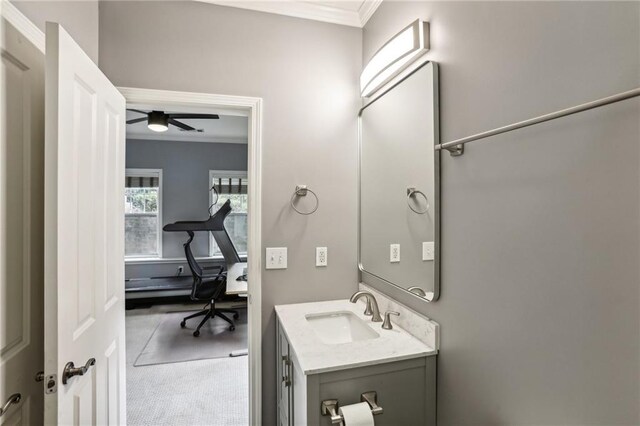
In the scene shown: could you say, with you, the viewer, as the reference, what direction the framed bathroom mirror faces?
facing the viewer and to the left of the viewer

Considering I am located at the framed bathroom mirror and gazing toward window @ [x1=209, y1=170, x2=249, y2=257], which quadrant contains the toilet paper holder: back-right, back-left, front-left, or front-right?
back-left

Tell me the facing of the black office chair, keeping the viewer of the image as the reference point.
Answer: facing to the right of the viewer

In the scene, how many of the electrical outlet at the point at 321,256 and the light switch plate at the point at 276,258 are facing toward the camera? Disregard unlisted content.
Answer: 2

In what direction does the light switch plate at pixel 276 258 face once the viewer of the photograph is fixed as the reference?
facing the viewer

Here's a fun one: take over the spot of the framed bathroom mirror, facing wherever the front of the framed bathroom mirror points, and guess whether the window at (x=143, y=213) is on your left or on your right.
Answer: on your right

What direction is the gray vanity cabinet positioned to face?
to the viewer's left

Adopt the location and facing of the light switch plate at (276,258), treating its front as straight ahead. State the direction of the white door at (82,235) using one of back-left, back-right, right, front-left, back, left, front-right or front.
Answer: front-right

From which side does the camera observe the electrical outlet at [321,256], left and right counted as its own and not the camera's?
front

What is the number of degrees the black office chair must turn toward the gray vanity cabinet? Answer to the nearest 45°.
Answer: approximately 90° to its right

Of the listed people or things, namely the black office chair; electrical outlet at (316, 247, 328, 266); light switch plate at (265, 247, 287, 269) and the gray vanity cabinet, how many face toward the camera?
2

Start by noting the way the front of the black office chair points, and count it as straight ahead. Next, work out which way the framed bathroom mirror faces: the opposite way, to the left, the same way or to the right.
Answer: the opposite way

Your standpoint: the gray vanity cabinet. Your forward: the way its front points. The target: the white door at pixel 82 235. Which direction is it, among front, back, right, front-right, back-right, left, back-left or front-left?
front

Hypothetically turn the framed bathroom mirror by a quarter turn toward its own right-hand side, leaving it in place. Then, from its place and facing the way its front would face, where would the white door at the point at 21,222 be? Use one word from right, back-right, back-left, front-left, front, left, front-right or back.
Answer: left

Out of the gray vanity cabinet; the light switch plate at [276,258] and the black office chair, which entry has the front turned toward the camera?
the light switch plate
